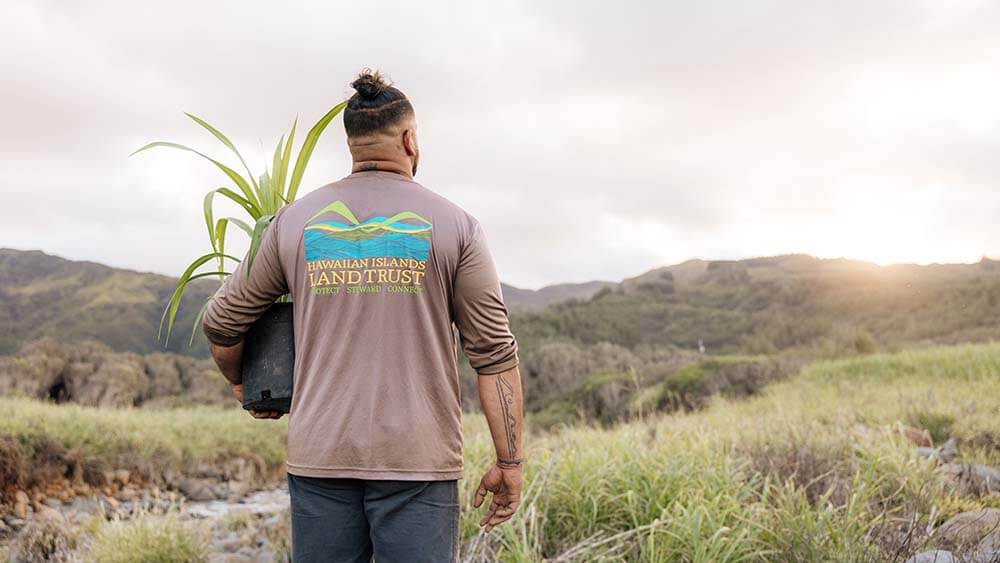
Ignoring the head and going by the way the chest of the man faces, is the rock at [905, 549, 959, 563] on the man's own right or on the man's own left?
on the man's own right

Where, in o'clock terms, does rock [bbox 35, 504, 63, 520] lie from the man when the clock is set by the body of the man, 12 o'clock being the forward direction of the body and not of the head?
The rock is roughly at 11 o'clock from the man.

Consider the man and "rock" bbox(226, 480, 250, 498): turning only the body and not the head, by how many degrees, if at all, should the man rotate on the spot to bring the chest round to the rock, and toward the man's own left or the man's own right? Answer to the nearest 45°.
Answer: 0° — they already face it

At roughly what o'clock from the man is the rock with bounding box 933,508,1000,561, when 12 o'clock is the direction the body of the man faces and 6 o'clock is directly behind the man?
The rock is roughly at 2 o'clock from the man.

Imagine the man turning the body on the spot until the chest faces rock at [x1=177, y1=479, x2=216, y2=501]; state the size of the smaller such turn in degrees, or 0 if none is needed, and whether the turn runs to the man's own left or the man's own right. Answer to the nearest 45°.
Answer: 0° — they already face it

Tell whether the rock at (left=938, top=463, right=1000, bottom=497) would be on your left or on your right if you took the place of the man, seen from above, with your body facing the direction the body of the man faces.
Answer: on your right

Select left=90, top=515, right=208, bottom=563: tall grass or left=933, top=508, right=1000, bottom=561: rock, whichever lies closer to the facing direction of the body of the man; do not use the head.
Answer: the tall grass

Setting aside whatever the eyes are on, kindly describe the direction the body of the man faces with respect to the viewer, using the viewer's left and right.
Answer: facing away from the viewer

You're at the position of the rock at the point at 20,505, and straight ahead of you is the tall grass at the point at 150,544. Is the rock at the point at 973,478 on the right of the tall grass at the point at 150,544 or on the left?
left
